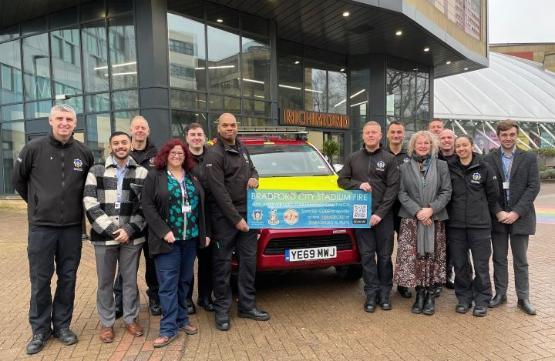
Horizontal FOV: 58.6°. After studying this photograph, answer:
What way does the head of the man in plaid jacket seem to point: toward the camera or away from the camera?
toward the camera

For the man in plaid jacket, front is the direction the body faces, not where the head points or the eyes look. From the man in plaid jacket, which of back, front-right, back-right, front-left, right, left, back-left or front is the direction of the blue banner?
left

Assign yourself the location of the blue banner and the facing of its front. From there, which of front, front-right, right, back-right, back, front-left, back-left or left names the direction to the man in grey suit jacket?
left

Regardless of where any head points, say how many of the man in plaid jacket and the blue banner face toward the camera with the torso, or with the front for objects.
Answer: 2

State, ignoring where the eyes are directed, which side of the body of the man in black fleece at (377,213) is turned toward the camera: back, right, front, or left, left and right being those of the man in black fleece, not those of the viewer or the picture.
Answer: front

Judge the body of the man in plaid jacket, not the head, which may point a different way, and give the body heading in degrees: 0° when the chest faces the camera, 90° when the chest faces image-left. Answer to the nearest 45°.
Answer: approximately 0°

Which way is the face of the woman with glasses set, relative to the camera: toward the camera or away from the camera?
toward the camera

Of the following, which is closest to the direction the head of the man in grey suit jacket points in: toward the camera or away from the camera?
toward the camera

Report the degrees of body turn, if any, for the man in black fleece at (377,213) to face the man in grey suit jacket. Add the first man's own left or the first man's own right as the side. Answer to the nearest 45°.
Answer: approximately 90° to the first man's own left

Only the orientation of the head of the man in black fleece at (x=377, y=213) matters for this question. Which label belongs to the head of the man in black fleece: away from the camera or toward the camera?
toward the camera
